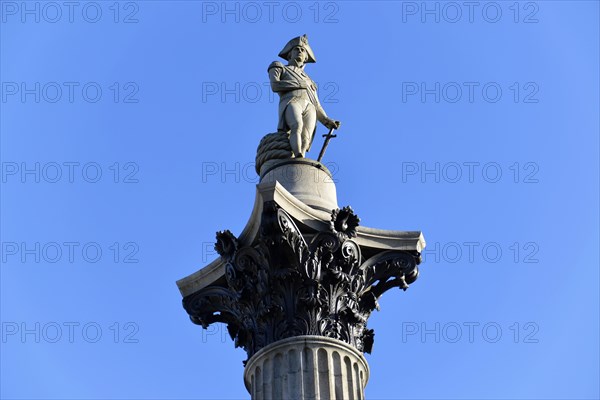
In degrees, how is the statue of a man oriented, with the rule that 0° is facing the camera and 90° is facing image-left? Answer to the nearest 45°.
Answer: approximately 315°
